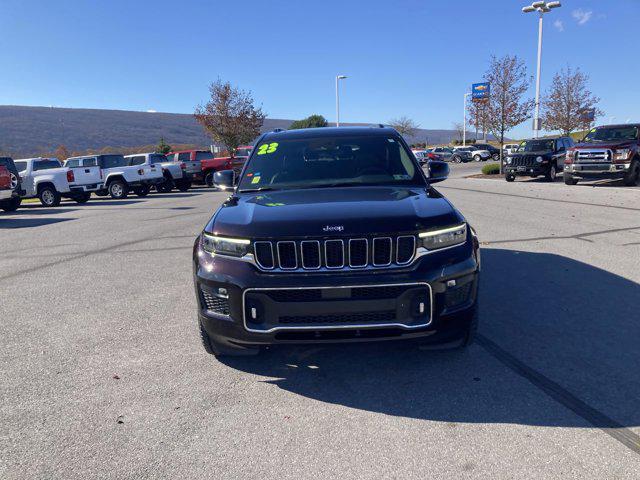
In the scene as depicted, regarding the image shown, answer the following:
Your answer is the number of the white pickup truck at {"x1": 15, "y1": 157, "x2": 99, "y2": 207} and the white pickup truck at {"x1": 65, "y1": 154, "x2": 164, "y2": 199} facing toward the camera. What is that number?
0

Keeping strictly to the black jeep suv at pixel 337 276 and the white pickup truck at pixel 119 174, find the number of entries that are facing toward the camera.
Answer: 1

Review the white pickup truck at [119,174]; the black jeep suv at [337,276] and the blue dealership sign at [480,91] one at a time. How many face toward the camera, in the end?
2

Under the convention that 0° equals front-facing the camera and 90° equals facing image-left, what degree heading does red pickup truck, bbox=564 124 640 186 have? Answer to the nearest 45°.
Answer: approximately 45°

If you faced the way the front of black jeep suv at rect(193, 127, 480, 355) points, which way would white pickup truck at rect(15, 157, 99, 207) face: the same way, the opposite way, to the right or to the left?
to the right

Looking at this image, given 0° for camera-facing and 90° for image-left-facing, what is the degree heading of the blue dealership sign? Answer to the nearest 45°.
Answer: approximately 0°

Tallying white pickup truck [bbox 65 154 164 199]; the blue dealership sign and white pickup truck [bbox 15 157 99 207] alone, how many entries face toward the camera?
1

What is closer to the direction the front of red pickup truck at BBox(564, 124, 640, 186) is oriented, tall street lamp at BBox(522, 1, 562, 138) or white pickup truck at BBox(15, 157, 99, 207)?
the white pickup truck
